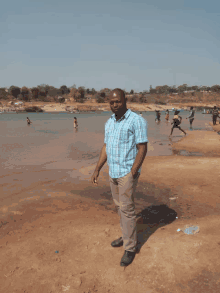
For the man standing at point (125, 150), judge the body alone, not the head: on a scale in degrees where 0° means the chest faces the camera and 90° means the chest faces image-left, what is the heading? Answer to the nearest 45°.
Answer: approximately 45°
